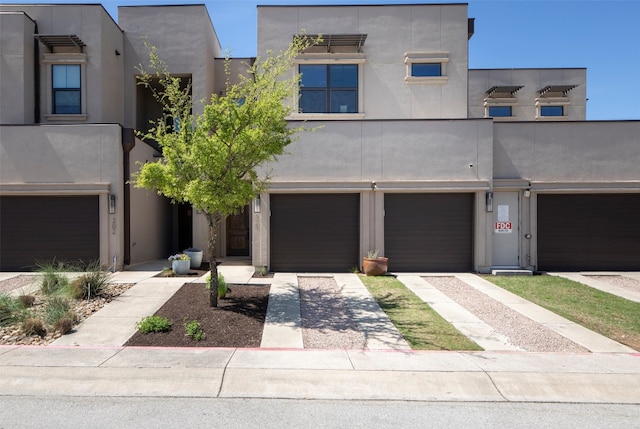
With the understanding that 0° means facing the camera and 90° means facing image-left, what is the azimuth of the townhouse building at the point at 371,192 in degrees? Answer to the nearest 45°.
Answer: approximately 0°

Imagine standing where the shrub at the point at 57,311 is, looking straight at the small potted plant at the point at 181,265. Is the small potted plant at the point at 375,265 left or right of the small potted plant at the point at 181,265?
right

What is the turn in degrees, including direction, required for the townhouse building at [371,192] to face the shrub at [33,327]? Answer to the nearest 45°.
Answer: approximately 45° to its right

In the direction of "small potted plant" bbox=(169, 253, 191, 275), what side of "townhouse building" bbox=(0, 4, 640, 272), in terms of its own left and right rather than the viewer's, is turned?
right

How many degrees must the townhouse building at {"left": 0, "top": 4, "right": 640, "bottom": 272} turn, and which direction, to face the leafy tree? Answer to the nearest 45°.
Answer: approximately 45° to its right

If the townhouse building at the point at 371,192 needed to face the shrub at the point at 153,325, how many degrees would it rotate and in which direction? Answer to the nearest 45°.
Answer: approximately 45° to its right
